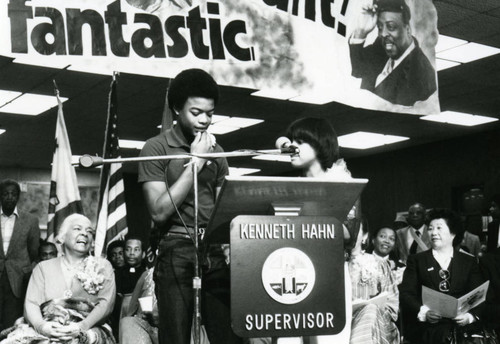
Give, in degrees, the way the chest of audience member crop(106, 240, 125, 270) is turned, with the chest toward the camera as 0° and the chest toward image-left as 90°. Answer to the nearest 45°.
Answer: approximately 315°

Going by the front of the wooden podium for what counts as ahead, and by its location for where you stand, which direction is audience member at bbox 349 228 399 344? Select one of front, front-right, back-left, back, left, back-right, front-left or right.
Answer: back

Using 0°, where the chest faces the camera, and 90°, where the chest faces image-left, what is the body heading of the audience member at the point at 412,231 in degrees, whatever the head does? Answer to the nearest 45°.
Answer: approximately 0°

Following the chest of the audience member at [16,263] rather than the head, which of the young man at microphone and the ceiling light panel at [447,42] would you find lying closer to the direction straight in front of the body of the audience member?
the young man at microphone

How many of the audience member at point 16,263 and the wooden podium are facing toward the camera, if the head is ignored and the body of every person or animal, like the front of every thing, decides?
2
